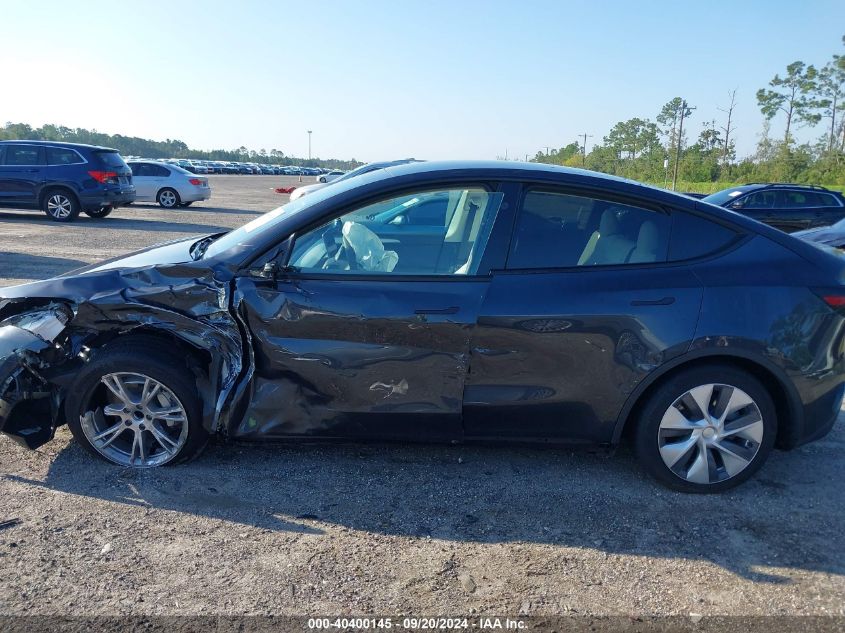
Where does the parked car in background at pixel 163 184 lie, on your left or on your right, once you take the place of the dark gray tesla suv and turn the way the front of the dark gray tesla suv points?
on your right

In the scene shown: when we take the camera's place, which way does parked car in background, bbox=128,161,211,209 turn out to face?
facing away from the viewer and to the left of the viewer

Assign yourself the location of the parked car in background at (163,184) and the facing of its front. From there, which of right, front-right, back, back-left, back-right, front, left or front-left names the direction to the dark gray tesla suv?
back-left

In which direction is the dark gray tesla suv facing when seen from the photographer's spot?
facing to the left of the viewer

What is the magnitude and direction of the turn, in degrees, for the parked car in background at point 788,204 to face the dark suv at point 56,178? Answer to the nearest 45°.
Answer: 0° — it already faces it

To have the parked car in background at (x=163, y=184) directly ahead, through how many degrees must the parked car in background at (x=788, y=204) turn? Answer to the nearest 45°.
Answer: approximately 45° to its right

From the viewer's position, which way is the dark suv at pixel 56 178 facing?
facing away from the viewer and to the left of the viewer

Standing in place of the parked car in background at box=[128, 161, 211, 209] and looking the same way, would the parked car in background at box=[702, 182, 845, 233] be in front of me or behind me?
behind

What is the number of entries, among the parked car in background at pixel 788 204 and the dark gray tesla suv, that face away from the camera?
0

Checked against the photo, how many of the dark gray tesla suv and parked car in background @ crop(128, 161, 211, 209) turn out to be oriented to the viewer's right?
0
